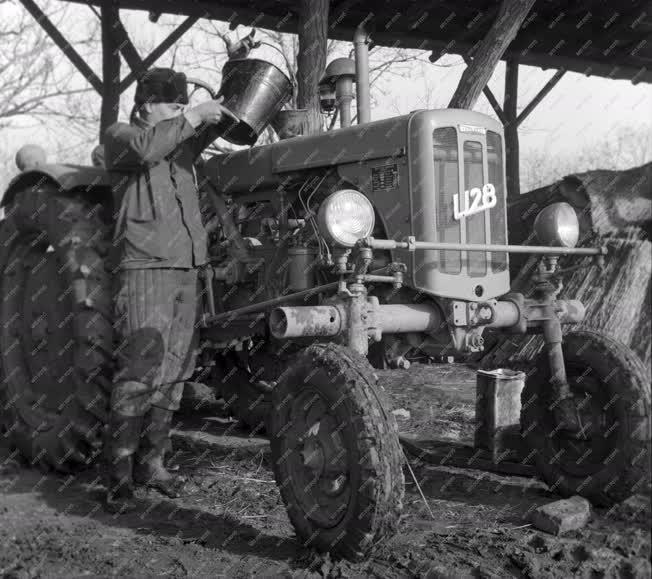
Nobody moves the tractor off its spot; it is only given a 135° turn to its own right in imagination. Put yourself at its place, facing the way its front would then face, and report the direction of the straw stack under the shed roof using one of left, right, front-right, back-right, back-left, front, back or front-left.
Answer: back-right

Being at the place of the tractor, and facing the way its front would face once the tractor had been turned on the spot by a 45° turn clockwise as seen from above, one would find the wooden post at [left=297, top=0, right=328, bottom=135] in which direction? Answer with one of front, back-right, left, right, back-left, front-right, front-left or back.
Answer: back

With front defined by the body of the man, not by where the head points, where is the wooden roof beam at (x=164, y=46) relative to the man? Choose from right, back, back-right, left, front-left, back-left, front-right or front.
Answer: back-left

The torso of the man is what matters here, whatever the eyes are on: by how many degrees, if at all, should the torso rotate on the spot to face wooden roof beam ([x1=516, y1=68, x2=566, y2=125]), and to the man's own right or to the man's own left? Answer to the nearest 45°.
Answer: approximately 90° to the man's own left

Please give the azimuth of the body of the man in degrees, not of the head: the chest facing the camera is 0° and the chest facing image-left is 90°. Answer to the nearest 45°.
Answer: approximately 315°

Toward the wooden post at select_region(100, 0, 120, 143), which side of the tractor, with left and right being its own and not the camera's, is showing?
back

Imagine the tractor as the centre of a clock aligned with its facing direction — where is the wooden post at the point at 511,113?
The wooden post is roughly at 8 o'clock from the tractor.

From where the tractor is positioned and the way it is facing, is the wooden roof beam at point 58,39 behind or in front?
behind

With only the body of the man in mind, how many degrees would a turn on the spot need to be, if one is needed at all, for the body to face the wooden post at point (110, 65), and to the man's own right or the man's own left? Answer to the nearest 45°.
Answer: approximately 135° to the man's own left

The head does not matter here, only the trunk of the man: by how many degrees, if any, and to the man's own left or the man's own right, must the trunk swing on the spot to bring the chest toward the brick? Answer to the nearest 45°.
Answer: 0° — they already face it

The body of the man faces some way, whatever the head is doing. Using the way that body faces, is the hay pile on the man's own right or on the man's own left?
on the man's own left

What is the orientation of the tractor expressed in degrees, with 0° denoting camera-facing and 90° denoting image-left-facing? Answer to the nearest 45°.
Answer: approximately 315°
